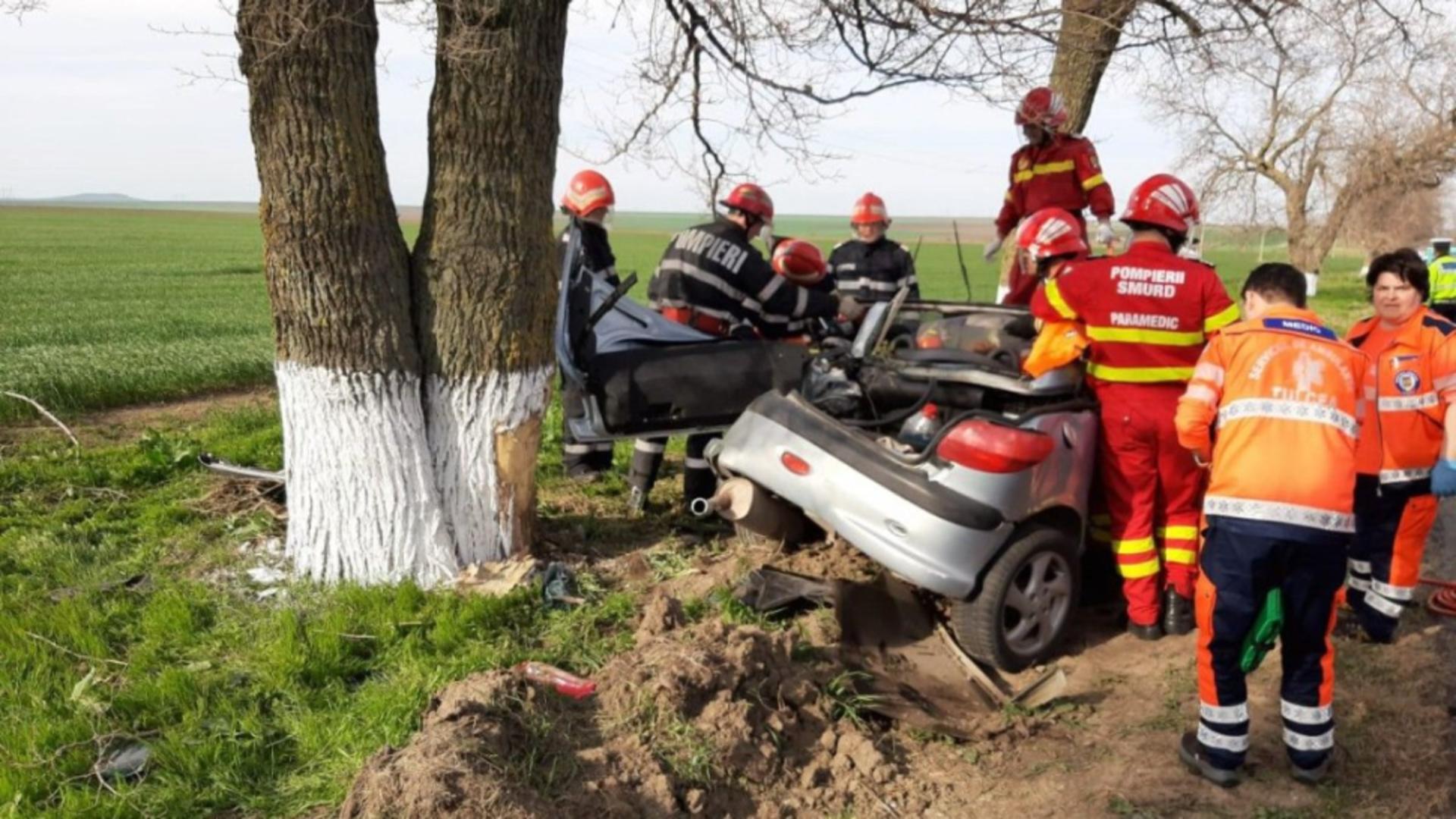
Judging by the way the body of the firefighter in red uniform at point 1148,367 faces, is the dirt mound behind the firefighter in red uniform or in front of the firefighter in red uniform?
behind

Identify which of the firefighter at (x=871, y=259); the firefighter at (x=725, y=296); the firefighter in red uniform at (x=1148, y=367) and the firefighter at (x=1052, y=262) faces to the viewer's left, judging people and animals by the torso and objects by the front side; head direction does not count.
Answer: the firefighter at (x=1052, y=262)

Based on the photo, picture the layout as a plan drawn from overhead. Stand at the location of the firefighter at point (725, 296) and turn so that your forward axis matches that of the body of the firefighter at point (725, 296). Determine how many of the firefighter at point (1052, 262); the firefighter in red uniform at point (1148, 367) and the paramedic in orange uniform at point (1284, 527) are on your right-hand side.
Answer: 3

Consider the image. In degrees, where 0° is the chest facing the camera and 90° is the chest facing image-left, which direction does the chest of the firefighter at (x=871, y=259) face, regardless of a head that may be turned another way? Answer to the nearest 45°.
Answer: approximately 0°

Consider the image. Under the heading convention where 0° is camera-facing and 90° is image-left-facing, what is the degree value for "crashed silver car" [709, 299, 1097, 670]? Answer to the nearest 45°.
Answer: approximately 225°

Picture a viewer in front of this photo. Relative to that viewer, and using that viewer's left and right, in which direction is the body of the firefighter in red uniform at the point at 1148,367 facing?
facing away from the viewer

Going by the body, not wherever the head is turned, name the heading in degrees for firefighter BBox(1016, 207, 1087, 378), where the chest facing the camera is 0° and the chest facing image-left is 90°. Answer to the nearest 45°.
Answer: approximately 90°

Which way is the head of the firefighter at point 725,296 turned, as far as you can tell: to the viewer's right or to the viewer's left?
to the viewer's right

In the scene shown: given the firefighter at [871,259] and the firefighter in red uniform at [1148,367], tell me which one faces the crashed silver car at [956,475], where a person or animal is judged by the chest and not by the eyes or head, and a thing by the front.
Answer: the firefighter

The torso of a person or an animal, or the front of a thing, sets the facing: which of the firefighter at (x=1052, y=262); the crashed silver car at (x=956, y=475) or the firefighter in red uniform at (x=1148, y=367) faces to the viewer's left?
the firefighter

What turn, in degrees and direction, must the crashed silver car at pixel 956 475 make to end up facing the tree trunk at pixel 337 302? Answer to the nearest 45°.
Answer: approximately 135° to its left

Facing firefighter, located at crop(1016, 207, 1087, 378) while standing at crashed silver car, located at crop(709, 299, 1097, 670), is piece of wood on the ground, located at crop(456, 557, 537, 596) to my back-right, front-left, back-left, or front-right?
back-left
